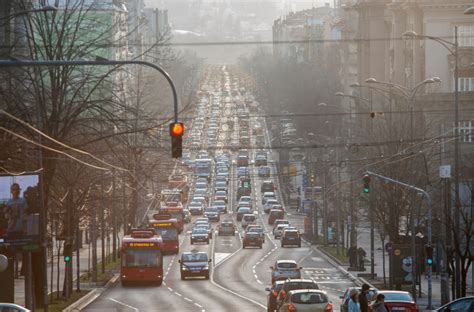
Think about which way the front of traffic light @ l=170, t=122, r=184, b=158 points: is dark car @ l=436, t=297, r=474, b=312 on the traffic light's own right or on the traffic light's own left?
on the traffic light's own left

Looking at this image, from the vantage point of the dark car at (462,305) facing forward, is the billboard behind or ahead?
ahead

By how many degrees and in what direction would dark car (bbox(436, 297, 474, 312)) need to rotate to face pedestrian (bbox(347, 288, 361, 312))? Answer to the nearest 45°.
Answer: approximately 45° to its left

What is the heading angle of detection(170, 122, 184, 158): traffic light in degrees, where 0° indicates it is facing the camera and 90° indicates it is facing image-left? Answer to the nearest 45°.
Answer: approximately 0°

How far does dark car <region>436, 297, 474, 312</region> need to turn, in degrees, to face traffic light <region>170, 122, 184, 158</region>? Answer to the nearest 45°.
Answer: approximately 45° to its left

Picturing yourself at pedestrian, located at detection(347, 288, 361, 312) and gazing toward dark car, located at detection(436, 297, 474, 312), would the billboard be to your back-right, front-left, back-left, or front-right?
back-left
